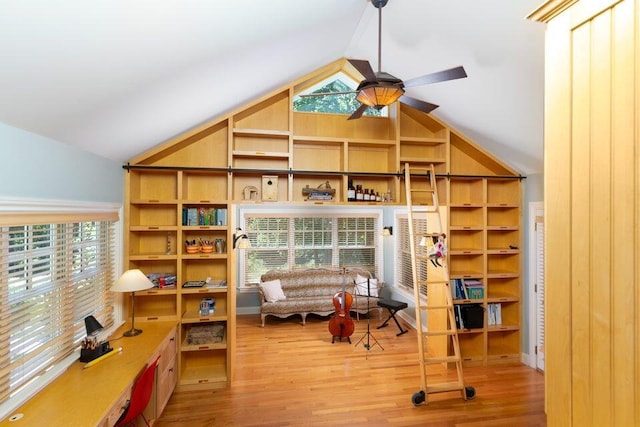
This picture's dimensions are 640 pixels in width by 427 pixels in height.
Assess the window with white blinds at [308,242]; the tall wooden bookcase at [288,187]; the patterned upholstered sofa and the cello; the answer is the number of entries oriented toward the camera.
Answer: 4

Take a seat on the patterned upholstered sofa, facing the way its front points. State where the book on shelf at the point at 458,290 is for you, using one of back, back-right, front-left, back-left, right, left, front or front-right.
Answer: front-left

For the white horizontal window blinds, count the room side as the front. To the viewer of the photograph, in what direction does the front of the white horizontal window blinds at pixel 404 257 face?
facing the viewer and to the left of the viewer

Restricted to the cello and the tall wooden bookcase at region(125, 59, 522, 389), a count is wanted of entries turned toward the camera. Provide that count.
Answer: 2

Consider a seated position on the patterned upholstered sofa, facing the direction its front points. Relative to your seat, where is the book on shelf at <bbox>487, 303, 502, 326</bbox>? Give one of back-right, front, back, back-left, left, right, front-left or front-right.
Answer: front-left

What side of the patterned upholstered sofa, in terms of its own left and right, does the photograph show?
front

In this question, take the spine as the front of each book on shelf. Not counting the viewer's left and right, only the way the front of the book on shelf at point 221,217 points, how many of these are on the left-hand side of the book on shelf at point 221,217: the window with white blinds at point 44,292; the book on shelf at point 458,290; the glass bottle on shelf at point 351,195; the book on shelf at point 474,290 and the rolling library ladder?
4

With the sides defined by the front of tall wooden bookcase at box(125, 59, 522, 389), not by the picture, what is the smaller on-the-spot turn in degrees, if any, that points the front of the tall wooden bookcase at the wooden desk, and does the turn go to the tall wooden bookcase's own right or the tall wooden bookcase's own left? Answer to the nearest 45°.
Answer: approximately 45° to the tall wooden bookcase's own right

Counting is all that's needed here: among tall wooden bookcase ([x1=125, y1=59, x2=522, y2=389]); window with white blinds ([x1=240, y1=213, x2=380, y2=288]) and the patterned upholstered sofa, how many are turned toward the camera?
3

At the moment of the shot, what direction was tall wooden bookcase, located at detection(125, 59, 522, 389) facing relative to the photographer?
facing the viewer

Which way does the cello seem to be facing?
toward the camera

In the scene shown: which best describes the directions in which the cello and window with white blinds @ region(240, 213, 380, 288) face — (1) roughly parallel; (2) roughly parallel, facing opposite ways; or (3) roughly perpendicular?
roughly parallel

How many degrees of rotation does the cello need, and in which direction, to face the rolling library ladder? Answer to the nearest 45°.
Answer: approximately 45° to its left

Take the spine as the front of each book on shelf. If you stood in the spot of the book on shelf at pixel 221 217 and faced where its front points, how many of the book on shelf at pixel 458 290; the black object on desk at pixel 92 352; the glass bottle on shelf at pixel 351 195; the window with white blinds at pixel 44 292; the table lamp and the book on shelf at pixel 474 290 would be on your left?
3

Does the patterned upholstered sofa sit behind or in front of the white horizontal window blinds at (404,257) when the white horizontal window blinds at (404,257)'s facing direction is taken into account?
in front

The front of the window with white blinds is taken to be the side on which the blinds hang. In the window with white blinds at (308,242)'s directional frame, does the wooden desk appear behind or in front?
in front

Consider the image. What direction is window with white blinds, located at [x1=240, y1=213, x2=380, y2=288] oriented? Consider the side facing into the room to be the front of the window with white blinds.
toward the camera

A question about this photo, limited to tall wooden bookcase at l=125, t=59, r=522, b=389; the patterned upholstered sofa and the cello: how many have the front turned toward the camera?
3
